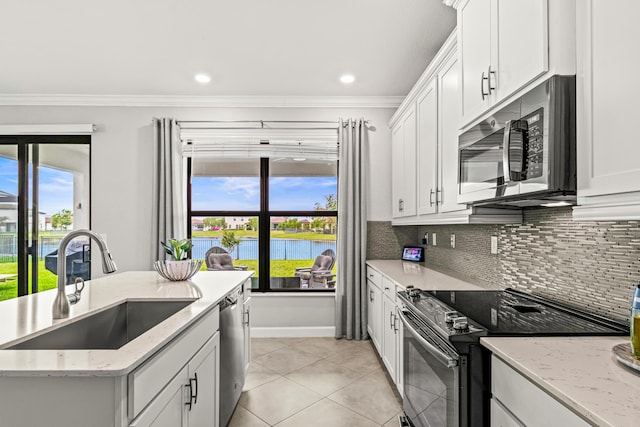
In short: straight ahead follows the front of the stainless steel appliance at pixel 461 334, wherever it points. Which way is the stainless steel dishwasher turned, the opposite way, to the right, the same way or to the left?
the opposite way

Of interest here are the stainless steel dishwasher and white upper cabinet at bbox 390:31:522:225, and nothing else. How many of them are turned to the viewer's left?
1

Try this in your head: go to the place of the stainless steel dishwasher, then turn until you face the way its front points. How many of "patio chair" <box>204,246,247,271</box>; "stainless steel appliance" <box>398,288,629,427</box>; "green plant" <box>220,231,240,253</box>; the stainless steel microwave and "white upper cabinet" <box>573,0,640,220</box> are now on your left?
2

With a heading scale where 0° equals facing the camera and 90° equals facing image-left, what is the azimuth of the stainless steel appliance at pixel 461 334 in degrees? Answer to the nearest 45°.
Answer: approximately 45°

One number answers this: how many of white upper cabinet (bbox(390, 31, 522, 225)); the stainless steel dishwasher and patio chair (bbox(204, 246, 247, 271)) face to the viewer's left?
1

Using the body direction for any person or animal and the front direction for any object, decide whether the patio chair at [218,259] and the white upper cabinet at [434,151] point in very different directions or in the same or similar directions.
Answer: very different directions

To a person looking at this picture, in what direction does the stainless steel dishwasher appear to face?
facing to the right of the viewer

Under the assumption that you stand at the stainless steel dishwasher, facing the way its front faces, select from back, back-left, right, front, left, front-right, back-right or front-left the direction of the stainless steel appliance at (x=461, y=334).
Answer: front-right

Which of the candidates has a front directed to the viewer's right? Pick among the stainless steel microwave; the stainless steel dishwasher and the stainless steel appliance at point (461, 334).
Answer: the stainless steel dishwasher

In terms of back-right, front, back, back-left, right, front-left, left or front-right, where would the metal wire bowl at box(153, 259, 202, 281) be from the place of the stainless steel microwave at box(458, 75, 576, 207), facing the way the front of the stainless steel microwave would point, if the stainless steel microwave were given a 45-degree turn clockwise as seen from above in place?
front

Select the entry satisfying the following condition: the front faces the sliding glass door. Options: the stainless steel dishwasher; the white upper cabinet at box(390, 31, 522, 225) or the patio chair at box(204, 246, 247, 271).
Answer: the white upper cabinet
